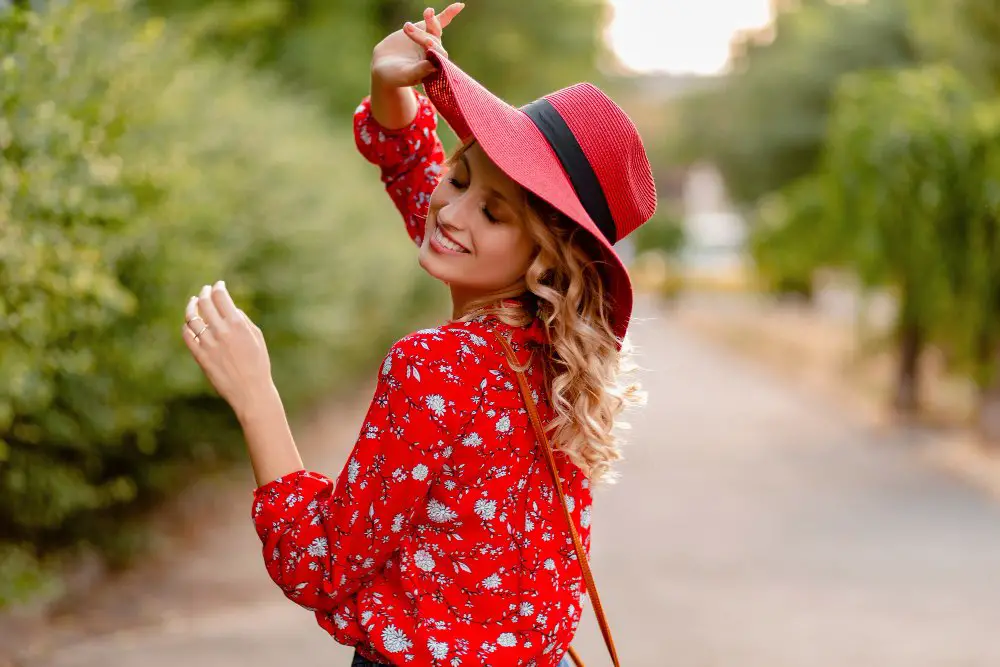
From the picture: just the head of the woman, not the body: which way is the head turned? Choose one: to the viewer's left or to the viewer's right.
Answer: to the viewer's left

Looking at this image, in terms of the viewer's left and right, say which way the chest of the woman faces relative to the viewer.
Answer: facing away from the viewer and to the left of the viewer

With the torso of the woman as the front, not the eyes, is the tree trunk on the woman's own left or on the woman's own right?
on the woman's own right
